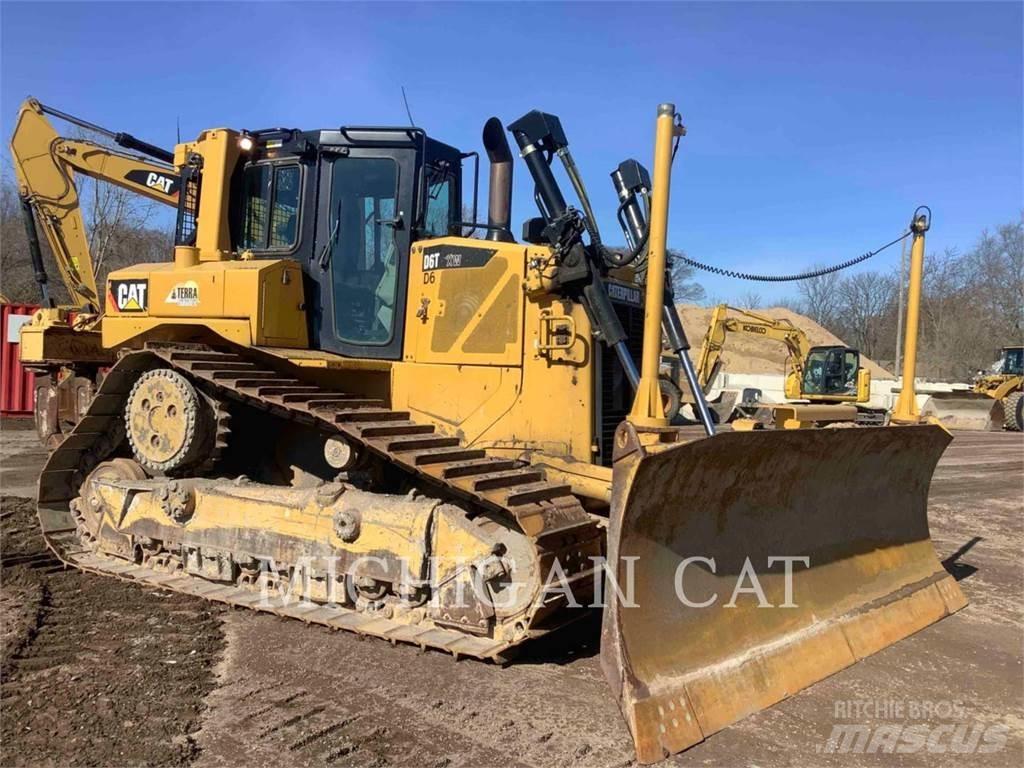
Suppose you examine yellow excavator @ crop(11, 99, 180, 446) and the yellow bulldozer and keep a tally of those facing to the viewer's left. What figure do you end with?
1

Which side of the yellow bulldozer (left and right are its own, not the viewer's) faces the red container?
back

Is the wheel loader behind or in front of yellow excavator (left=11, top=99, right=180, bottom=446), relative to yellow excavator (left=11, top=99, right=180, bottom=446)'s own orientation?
behind

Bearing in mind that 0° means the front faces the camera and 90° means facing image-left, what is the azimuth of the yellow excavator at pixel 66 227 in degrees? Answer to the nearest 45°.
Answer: approximately 90°

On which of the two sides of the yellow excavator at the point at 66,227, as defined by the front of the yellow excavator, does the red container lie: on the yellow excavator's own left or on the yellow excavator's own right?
on the yellow excavator's own right

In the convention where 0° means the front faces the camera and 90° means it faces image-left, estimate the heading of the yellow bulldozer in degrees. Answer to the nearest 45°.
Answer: approximately 315°

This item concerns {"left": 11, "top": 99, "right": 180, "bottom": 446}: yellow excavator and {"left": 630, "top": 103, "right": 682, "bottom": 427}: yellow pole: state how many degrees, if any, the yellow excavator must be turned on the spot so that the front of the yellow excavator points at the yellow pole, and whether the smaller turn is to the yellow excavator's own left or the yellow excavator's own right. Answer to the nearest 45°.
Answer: approximately 135° to the yellow excavator's own left

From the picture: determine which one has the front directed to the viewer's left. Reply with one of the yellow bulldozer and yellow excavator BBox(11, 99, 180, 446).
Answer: the yellow excavator

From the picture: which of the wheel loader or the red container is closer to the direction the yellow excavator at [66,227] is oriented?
the red container

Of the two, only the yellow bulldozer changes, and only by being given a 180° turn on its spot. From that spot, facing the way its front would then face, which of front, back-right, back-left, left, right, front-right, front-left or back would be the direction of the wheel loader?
right

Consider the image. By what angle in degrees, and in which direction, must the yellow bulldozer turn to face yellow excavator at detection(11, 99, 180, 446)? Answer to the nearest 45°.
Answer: approximately 180°
